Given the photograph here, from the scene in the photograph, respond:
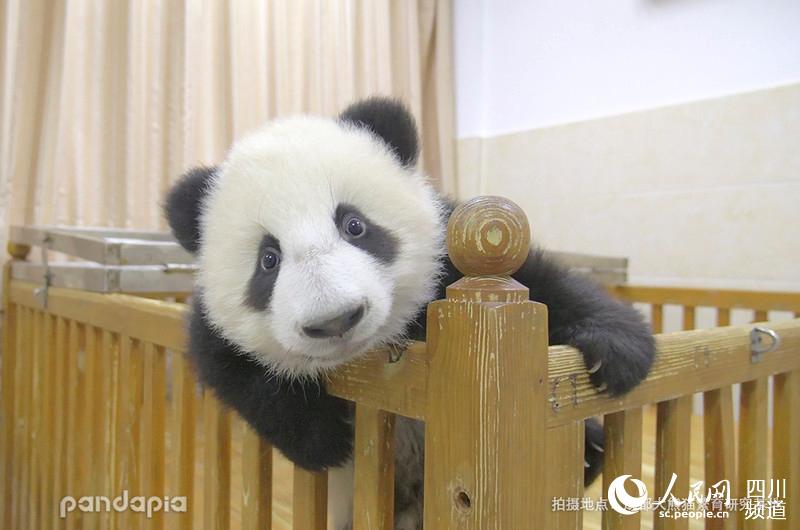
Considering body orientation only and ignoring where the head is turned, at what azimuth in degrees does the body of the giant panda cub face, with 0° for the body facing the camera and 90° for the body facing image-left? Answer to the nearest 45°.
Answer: approximately 0°
